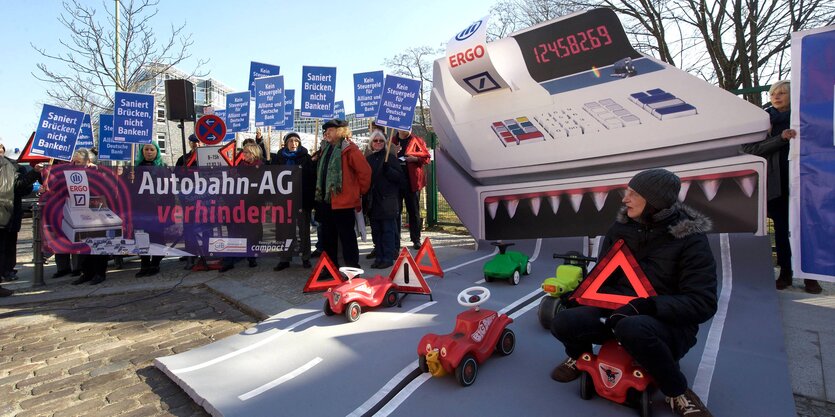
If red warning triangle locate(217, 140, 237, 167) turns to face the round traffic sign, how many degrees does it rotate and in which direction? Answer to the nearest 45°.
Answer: approximately 135° to its right

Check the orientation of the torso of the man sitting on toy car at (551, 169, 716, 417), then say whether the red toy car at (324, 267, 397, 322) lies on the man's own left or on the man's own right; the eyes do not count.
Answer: on the man's own right

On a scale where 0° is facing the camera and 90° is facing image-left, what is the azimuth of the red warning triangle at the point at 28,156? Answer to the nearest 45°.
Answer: approximately 0°

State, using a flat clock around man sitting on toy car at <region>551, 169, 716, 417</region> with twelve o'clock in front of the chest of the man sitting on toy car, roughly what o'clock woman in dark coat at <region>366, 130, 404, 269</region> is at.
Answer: The woman in dark coat is roughly at 3 o'clock from the man sitting on toy car.

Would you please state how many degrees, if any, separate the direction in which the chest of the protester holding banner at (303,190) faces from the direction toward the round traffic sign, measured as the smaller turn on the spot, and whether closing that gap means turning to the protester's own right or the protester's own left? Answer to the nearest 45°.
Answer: approximately 135° to the protester's own right

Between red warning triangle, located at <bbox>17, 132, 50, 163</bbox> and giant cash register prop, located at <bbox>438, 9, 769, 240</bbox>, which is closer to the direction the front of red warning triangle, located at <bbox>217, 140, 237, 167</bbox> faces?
the giant cash register prop

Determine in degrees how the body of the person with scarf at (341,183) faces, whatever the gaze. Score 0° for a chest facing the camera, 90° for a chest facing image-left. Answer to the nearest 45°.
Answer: approximately 45°

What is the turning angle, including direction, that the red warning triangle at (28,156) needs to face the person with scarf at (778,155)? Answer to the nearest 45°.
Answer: approximately 45° to its left

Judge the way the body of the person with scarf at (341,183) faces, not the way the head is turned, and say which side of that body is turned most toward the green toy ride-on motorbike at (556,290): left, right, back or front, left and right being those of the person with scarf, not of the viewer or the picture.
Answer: left

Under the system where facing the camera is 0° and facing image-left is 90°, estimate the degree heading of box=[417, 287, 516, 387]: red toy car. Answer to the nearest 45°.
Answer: approximately 45°
